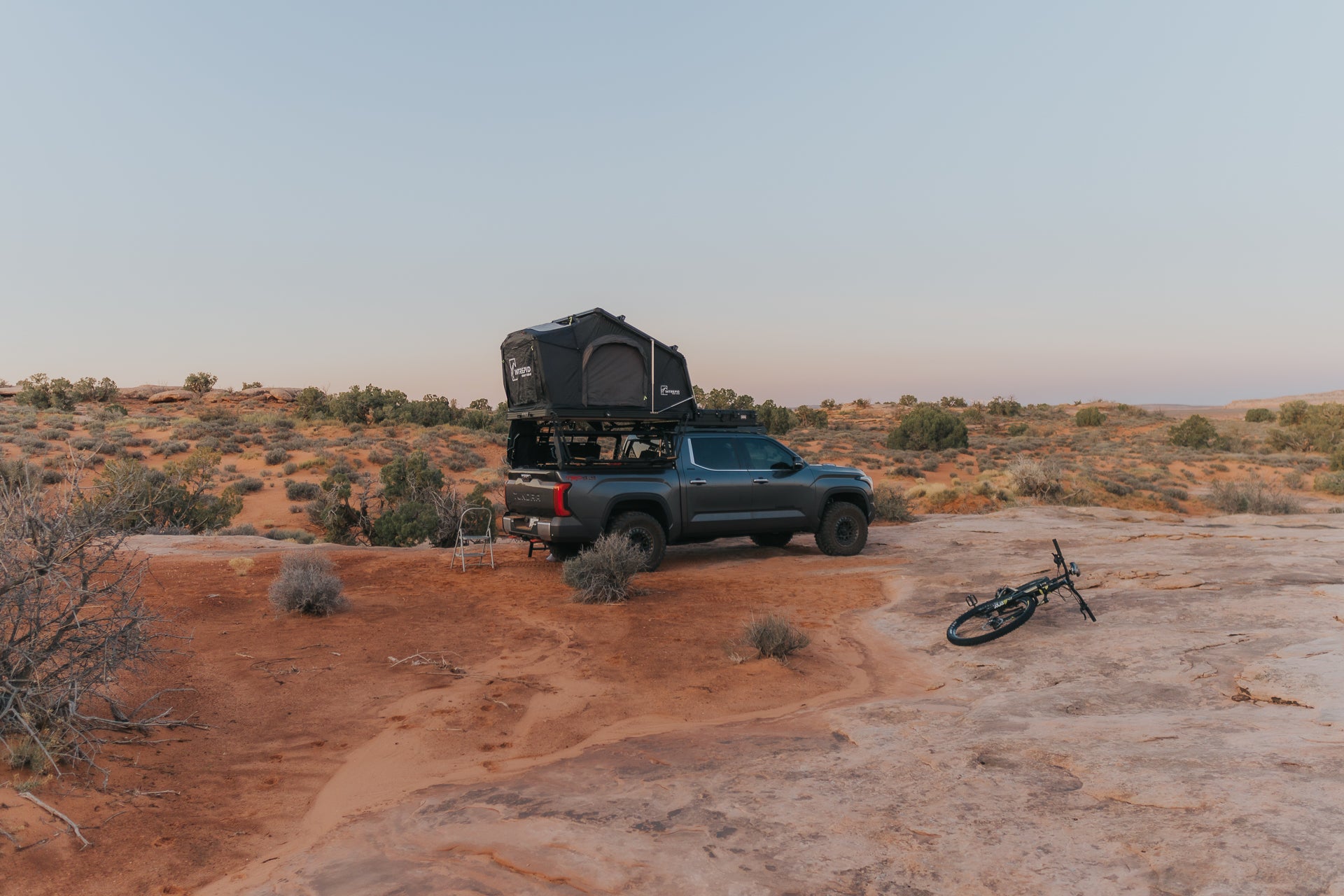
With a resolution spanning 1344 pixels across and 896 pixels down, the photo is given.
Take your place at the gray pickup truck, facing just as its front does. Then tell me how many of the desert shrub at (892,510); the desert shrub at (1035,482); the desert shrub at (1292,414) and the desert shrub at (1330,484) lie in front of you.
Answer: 4

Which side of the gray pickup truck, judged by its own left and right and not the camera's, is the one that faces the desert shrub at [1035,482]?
front

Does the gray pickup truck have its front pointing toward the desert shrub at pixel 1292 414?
yes

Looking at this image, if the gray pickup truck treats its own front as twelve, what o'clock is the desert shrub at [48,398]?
The desert shrub is roughly at 9 o'clock from the gray pickup truck.

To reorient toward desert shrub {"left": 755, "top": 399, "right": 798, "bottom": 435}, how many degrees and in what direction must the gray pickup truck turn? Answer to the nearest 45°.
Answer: approximately 45° to its left

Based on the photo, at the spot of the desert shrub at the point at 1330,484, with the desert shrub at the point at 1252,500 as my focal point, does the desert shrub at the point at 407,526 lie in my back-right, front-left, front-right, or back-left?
front-right

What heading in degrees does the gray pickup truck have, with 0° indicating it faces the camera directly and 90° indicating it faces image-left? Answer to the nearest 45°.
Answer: approximately 225°

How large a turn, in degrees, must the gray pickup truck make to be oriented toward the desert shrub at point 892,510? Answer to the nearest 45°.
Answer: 0° — it already faces it

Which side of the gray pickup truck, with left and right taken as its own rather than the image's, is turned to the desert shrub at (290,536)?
left

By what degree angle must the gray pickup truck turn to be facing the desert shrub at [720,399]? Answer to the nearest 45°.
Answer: approximately 45° to its left

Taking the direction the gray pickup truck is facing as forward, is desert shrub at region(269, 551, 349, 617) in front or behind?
behind

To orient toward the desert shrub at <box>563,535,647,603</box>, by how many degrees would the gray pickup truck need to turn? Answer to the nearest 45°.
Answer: approximately 135° to its right

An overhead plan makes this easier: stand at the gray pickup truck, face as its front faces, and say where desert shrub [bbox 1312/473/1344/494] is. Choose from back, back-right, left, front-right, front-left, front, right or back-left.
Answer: front

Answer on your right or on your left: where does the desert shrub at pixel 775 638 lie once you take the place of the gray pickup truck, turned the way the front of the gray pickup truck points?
on your right

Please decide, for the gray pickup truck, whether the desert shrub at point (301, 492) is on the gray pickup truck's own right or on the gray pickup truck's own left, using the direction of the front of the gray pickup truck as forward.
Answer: on the gray pickup truck's own left

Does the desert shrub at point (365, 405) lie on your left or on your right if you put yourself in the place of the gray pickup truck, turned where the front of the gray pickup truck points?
on your left
